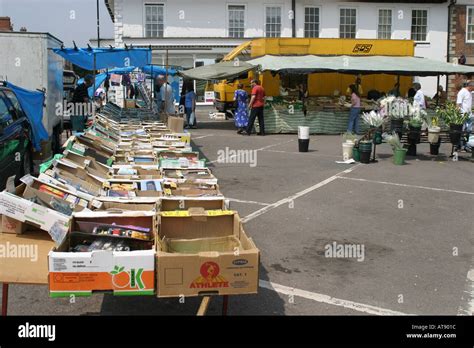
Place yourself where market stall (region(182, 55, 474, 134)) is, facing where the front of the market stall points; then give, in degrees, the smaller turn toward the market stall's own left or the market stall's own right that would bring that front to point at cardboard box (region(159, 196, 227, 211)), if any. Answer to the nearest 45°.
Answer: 0° — it already faces it

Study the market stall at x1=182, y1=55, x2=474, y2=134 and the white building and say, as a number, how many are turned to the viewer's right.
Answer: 0

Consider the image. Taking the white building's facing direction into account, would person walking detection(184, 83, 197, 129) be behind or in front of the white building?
in front

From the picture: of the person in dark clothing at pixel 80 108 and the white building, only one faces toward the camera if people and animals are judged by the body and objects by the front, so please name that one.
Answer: the white building

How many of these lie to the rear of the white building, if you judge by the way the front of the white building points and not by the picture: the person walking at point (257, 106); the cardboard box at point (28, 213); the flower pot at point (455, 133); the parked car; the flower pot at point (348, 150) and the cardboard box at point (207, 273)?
0

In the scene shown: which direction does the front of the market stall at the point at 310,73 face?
toward the camera

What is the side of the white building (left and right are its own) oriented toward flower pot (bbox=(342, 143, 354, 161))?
front

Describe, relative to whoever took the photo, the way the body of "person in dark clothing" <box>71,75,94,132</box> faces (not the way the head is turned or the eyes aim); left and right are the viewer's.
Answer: facing to the right of the viewer

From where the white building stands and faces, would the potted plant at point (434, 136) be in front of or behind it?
in front

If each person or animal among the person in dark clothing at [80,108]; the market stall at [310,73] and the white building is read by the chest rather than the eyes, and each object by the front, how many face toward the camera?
2

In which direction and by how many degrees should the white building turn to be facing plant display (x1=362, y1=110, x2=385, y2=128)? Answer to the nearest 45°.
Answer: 0° — it already faces it

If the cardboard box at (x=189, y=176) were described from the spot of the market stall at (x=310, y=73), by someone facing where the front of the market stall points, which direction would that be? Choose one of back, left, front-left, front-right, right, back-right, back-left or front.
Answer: front

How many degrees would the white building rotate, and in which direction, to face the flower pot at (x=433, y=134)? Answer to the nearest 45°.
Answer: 0° — it already faces it

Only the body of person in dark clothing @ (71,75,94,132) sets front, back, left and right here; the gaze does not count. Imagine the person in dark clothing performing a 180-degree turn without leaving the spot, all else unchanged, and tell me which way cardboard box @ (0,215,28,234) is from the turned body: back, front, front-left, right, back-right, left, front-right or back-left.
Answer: left

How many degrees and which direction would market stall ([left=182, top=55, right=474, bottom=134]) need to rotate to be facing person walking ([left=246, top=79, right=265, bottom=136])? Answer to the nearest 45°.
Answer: approximately 45° to its right
